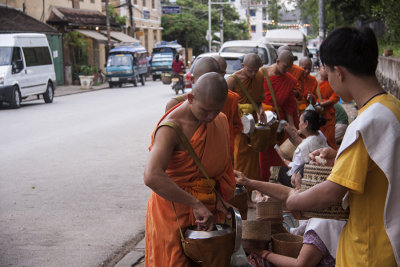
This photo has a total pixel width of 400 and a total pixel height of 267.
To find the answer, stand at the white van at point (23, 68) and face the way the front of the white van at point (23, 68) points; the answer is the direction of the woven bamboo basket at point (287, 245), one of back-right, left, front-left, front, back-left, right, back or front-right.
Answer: front-left

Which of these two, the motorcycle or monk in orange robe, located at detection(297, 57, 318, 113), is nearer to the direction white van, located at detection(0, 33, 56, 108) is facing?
the monk in orange robe

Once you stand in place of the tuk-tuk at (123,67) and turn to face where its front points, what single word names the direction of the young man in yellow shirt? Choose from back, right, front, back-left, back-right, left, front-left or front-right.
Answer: front-left

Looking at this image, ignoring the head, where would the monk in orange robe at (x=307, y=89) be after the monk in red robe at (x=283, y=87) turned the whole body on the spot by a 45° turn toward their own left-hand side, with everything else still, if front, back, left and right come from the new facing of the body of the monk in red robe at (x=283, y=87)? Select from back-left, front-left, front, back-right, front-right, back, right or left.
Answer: left

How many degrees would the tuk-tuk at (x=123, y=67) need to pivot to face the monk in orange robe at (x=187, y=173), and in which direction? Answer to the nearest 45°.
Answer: approximately 45° to its left

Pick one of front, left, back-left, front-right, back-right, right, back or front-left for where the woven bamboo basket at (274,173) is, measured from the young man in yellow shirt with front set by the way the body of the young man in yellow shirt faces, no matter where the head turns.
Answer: front-right

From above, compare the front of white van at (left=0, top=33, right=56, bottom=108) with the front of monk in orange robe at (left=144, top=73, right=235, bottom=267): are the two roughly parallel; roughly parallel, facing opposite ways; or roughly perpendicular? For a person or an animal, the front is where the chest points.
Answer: roughly perpendicular

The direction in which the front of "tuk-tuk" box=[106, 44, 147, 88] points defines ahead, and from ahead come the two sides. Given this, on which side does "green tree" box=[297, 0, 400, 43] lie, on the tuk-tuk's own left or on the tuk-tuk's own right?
on the tuk-tuk's own left

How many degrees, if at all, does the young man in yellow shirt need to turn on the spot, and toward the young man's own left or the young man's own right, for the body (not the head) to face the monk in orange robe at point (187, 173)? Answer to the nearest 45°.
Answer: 0° — they already face them

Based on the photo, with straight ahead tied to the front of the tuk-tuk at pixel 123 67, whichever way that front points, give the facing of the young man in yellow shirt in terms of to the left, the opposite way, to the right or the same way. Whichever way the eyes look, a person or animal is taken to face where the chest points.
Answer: to the right

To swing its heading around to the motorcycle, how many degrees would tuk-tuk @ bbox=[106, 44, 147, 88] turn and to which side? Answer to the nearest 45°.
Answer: approximately 45° to its left
